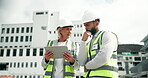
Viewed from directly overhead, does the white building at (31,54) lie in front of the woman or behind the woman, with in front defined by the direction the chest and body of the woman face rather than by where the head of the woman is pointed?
behind

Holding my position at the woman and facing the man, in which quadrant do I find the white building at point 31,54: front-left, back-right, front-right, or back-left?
back-left

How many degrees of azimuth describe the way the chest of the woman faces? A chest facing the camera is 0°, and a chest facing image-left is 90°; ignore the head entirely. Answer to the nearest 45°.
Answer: approximately 0°

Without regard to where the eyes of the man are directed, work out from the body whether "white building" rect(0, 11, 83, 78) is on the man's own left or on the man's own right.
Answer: on the man's own right

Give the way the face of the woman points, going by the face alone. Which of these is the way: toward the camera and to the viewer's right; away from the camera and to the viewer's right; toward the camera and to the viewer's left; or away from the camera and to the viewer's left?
toward the camera and to the viewer's right

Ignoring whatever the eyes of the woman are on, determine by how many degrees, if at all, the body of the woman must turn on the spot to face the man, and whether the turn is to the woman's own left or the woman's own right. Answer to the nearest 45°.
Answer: approximately 45° to the woman's own left

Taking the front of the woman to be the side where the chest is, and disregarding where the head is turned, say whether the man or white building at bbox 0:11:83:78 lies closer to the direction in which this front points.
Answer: the man

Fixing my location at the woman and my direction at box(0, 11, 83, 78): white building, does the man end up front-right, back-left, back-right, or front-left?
back-right

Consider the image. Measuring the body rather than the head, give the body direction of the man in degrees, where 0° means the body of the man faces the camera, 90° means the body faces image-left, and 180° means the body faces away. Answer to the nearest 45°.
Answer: approximately 45°
